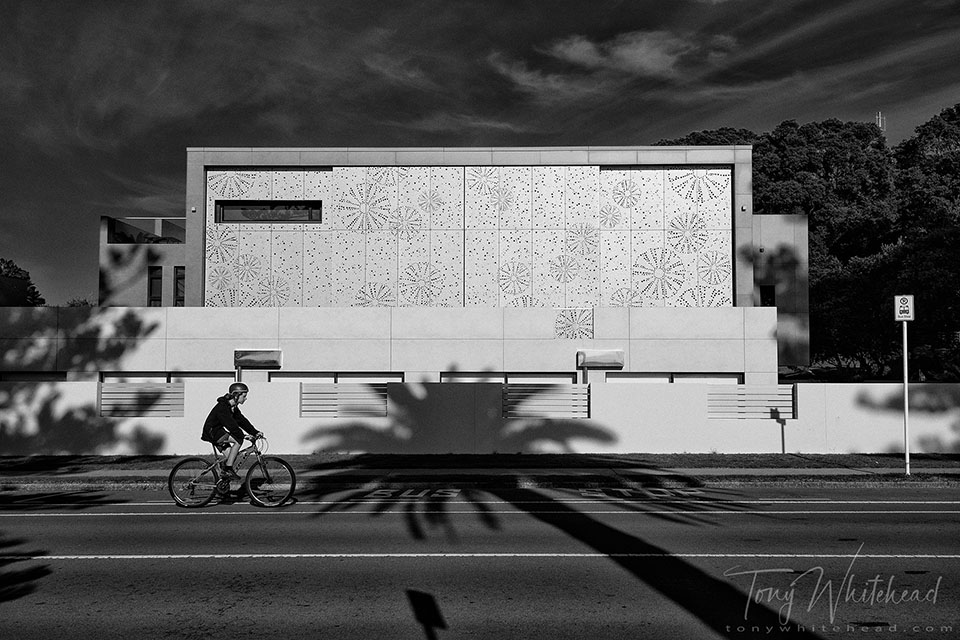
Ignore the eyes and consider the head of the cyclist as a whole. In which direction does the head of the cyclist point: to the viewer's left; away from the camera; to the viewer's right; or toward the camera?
to the viewer's right

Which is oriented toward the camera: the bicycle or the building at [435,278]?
the building

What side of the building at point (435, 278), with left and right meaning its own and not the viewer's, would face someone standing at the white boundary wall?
front

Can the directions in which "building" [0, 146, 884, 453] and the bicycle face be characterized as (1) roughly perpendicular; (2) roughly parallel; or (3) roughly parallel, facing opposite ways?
roughly perpendicular

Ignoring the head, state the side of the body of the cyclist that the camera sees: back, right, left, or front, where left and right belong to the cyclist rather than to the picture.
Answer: right

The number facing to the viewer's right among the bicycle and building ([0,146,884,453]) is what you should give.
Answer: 1

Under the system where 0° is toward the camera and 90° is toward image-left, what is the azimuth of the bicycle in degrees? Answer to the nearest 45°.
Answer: approximately 270°

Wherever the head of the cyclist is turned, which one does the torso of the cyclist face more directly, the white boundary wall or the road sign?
the road sign

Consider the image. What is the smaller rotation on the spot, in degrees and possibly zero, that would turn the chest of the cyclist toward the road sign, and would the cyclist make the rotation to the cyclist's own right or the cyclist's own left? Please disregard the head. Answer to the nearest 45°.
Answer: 0° — they already face it

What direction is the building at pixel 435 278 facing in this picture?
toward the camera
